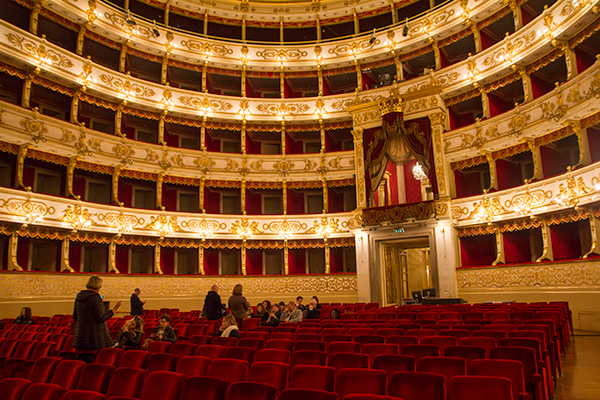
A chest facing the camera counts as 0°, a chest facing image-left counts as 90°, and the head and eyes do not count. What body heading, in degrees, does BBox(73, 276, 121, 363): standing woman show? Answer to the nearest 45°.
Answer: approximately 225°

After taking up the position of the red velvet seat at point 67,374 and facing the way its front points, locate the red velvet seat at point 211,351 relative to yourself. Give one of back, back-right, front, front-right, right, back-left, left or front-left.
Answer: back-left

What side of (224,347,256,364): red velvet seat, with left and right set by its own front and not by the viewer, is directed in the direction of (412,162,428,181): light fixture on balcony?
back

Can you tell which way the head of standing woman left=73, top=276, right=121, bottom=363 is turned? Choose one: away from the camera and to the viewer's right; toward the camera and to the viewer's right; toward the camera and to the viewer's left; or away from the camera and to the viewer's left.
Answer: away from the camera and to the viewer's right

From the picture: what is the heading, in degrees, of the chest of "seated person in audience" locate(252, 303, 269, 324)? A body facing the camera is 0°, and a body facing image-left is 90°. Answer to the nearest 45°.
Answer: approximately 45°

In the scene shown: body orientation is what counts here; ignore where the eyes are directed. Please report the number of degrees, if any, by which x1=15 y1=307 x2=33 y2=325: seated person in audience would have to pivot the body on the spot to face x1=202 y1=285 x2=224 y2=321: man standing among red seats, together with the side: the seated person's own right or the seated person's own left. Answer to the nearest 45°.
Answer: approximately 90° to the seated person's own left

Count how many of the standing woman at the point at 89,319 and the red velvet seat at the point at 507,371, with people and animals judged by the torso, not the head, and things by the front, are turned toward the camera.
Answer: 1

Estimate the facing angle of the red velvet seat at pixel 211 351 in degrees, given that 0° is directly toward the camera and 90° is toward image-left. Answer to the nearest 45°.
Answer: approximately 45°

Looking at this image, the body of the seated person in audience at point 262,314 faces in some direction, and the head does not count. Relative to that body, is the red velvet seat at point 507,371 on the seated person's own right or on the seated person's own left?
on the seated person's own left

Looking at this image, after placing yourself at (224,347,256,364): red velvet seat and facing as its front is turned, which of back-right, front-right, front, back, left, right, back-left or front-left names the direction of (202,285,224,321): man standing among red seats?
back-right

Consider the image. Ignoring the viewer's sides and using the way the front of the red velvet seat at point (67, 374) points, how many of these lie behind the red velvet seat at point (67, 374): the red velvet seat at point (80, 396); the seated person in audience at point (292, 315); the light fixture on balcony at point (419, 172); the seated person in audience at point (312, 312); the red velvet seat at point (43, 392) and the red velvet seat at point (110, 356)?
4
